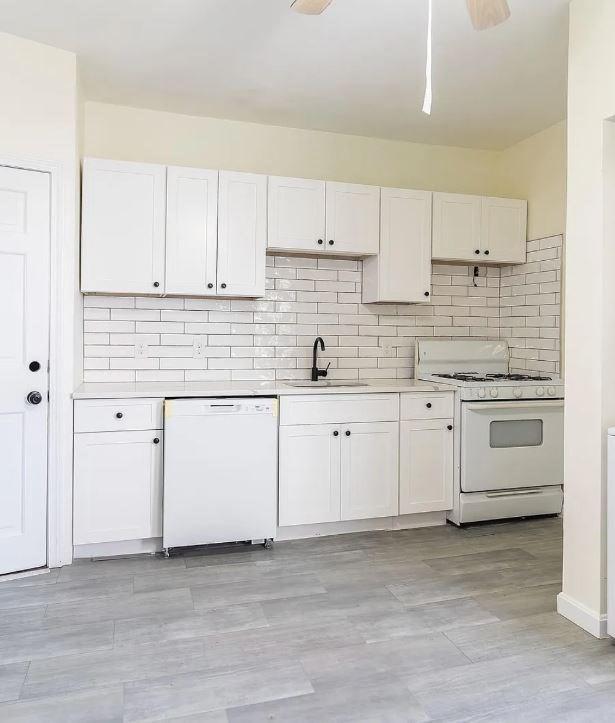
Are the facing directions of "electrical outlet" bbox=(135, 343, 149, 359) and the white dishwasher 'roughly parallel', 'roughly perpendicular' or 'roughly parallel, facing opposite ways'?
roughly parallel

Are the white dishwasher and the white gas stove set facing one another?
no

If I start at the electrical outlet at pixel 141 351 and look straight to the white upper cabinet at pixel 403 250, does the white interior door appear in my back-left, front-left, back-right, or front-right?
back-right

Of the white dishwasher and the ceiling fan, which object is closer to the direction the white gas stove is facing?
the ceiling fan

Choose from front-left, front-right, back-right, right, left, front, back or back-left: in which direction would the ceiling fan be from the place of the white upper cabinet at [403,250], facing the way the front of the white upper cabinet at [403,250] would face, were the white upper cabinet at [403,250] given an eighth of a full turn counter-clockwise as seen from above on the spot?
right

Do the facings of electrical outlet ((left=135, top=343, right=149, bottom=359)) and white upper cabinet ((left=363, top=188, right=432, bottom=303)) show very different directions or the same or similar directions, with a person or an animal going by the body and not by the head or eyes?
same or similar directions

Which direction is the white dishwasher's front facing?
toward the camera

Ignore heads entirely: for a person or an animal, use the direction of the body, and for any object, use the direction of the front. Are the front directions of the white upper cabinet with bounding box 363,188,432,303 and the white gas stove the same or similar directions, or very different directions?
same or similar directions

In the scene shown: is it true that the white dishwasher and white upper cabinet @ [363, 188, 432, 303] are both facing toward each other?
no

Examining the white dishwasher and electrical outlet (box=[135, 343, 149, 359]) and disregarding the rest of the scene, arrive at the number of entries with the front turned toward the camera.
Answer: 2

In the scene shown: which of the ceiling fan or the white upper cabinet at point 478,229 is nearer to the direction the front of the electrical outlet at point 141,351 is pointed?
the ceiling fan

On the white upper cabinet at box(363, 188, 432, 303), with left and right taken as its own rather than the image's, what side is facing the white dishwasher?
right

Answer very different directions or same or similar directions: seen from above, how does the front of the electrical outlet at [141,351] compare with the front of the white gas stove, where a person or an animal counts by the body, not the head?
same or similar directions

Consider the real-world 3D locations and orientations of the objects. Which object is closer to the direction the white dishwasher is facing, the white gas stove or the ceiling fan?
the ceiling fan

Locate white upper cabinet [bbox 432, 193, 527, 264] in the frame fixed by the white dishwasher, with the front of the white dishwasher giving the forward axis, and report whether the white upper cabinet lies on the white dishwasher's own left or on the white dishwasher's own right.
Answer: on the white dishwasher's own left

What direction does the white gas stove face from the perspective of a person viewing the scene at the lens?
facing the viewer and to the right of the viewer

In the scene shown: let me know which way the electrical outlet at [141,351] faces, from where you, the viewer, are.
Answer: facing the viewer

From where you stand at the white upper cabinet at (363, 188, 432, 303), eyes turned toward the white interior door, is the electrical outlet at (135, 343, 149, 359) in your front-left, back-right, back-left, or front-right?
front-right
